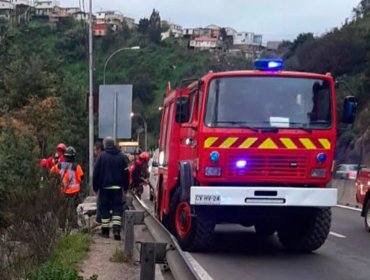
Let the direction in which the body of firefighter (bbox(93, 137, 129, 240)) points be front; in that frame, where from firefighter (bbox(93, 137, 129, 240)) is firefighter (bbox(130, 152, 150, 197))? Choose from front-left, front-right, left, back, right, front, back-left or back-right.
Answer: front

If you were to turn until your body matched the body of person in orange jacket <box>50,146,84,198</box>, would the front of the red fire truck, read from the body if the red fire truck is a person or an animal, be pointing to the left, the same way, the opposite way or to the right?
the opposite way

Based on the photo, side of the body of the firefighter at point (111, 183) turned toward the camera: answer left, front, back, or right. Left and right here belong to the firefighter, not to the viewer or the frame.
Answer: back

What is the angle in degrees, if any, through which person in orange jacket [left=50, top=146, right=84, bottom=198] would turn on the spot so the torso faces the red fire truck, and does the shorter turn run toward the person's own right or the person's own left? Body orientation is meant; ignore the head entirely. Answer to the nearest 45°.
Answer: approximately 135° to the person's own right

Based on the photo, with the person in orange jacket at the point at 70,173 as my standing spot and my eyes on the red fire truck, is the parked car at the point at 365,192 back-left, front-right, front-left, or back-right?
front-left

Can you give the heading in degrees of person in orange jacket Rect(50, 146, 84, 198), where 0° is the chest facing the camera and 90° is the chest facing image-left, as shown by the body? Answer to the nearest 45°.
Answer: approximately 180°

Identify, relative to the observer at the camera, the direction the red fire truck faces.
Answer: facing the viewer

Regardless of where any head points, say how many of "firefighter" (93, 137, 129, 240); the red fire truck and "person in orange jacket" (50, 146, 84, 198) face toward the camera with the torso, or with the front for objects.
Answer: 1

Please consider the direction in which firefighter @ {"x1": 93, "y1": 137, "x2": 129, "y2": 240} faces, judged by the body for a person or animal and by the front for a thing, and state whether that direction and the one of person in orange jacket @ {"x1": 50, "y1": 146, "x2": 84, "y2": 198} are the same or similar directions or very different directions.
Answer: same or similar directions

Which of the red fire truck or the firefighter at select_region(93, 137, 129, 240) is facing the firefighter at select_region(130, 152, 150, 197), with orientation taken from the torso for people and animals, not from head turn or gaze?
the firefighter at select_region(93, 137, 129, 240)

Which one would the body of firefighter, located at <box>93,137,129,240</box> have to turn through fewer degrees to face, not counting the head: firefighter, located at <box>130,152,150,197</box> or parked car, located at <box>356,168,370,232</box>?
the firefighter

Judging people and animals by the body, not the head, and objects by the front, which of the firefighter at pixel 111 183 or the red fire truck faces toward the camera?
the red fire truck

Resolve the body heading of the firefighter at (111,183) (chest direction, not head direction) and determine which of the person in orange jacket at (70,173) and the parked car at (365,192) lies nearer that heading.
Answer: the person in orange jacket
